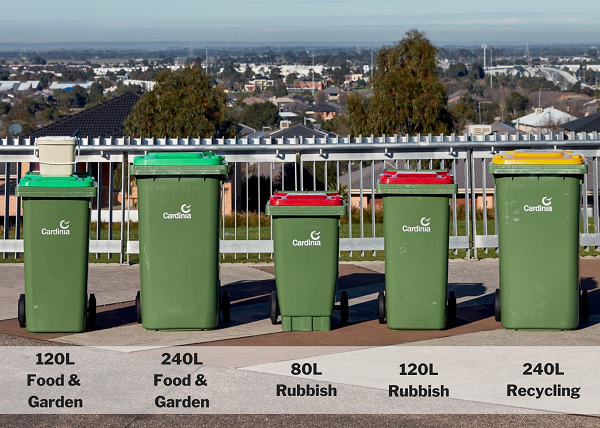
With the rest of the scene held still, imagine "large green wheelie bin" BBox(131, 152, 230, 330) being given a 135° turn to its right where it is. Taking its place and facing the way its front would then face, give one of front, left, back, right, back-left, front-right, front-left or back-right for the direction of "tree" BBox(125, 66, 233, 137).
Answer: front-right

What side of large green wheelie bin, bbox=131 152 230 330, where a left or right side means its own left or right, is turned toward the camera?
front

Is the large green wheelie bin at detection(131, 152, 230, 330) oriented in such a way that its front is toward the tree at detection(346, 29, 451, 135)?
no
